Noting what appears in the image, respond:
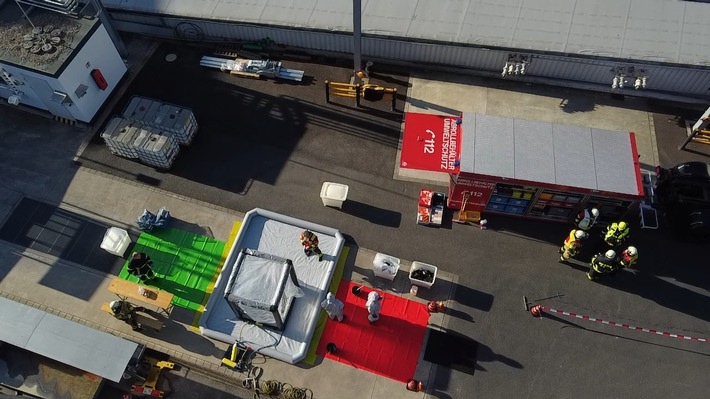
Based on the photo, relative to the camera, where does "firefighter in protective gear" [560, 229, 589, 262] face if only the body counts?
to the viewer's right

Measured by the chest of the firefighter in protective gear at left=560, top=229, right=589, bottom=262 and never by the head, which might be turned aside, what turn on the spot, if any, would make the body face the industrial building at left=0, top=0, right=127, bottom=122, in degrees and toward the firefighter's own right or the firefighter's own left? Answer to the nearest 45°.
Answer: approximately 180°

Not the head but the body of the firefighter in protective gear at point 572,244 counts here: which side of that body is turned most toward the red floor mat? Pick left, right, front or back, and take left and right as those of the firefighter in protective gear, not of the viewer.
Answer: back

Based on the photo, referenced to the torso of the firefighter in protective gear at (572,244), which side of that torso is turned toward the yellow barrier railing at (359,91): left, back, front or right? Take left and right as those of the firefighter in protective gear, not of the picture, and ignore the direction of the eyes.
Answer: back

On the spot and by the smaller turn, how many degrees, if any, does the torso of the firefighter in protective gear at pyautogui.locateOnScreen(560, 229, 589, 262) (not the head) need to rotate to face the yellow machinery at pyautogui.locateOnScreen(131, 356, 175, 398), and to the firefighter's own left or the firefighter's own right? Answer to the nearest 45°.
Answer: approximately 180°

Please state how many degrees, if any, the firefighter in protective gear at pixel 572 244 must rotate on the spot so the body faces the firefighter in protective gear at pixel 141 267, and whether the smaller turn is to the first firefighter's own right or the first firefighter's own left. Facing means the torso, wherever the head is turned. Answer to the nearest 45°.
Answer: approximately 180°

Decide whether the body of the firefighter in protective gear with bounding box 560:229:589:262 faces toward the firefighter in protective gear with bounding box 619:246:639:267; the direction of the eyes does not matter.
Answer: yes

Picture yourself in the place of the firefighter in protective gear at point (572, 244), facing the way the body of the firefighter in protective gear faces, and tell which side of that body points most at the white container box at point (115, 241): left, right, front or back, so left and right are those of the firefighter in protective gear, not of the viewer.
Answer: back

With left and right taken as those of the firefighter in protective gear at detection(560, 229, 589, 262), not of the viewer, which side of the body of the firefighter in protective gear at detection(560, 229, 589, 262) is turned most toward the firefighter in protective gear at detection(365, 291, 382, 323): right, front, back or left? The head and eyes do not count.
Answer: back

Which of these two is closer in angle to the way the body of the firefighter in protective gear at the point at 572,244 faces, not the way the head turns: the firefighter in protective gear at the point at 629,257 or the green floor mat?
the firefighter in protective gear

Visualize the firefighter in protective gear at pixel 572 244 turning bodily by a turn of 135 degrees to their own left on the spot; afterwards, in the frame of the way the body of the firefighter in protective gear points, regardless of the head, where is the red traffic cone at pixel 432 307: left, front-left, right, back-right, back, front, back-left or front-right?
front-left

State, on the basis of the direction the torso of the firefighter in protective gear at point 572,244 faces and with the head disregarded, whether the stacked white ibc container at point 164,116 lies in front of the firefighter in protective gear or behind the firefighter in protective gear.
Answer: behind

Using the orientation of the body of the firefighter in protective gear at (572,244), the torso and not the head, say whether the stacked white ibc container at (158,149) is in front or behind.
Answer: behind
